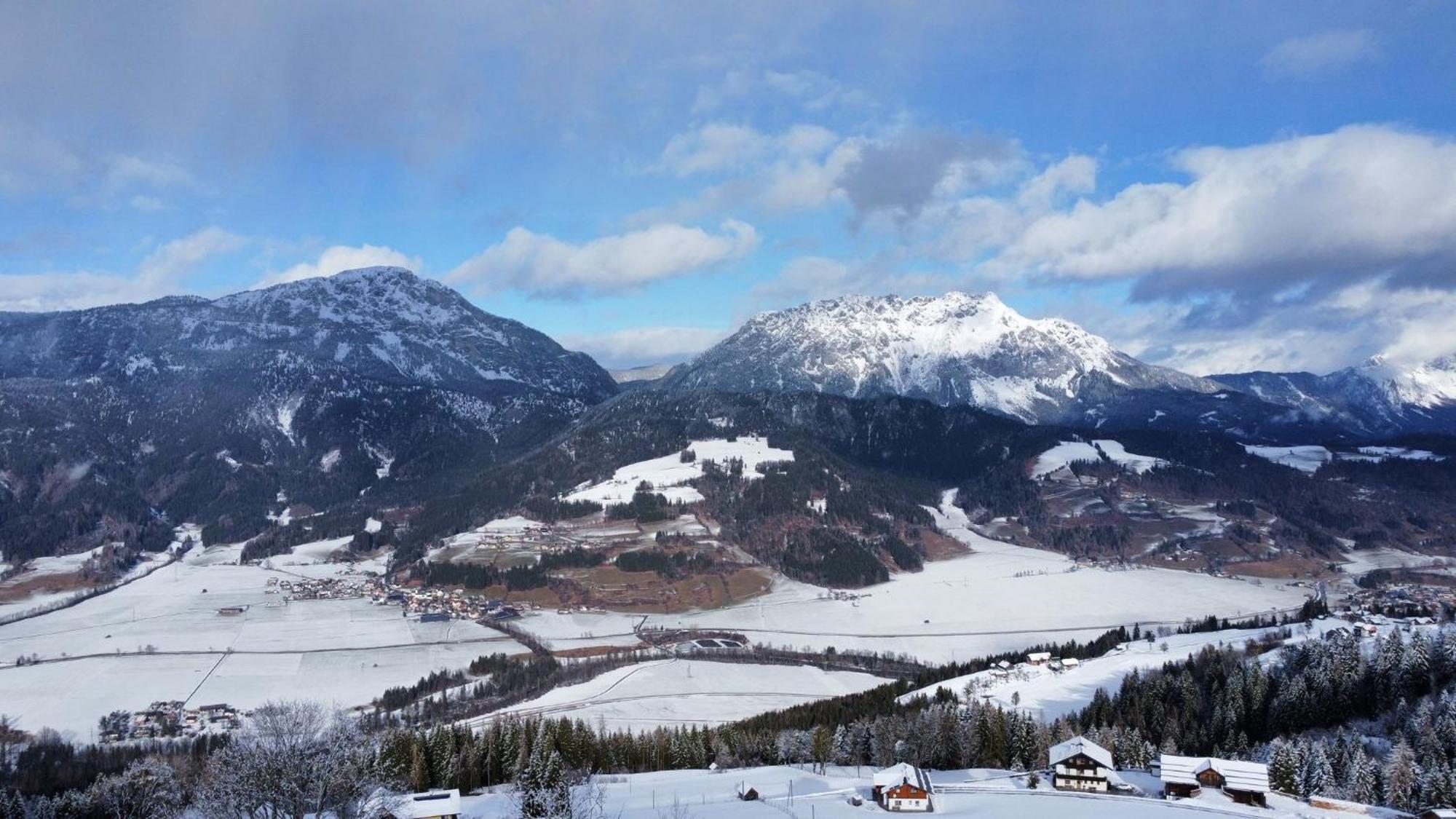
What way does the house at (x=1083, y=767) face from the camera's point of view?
toward the camera

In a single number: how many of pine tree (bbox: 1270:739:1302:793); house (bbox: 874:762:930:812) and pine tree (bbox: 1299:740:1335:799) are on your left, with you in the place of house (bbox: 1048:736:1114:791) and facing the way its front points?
2

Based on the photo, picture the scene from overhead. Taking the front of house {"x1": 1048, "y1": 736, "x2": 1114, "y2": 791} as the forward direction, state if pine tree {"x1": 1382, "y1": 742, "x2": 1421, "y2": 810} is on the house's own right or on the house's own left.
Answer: on the house's own left

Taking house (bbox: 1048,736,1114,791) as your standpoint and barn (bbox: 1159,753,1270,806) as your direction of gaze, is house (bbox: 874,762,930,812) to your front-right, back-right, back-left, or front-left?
back-right

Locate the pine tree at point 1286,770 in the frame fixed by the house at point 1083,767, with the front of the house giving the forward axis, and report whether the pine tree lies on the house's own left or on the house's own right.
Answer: on the house's own left

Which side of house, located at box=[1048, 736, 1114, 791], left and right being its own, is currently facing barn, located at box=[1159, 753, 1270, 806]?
left

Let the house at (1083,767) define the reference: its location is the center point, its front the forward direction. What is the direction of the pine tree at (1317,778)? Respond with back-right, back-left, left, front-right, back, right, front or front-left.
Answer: left

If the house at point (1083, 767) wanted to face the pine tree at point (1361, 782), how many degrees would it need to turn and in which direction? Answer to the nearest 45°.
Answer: approximately 90° to its left

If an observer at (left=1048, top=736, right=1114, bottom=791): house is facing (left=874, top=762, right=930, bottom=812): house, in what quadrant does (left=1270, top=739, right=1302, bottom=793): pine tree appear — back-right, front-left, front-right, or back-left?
back-left

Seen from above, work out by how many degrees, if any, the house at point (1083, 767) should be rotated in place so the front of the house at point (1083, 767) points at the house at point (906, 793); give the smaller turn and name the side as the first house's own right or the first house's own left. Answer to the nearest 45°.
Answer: approximately 45° to the first house's own right
